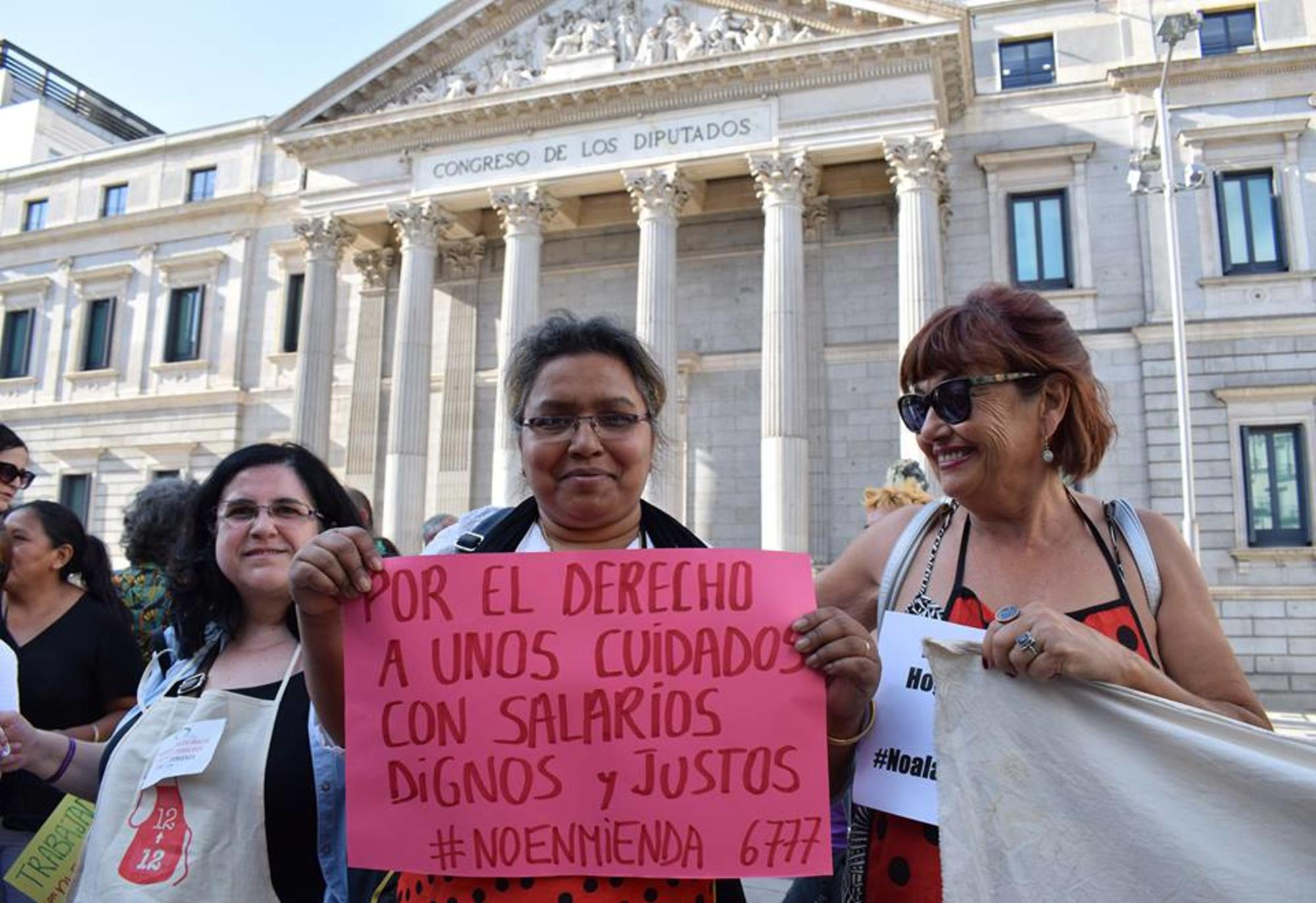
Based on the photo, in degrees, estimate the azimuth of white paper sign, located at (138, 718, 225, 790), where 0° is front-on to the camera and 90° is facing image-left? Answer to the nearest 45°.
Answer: approximately 0°

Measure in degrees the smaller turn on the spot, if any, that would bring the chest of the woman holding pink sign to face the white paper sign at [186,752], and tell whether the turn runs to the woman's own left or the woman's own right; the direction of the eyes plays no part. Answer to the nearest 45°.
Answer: approximately 90° to the woman's own right

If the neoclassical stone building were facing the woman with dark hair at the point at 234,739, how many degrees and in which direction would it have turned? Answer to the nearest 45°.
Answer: approximately 45° to its left

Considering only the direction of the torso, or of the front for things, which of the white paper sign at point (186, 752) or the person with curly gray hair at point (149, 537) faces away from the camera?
the person with curly gray hair

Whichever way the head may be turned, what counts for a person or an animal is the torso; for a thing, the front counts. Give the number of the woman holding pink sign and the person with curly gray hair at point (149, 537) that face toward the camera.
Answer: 1

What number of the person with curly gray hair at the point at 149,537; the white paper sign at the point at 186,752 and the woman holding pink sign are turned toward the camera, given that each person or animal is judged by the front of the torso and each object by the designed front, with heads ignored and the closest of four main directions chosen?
2

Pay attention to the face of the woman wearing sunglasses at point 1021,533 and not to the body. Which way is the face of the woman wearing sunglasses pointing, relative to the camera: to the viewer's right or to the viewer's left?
to the viewer's left

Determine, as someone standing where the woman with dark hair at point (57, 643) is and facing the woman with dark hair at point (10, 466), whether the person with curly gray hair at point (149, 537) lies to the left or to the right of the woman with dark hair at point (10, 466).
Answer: right

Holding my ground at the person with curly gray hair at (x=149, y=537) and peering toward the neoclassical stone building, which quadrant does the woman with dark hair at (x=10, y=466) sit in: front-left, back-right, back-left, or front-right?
back-left

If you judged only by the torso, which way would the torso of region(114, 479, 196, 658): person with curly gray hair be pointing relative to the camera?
away from the camera

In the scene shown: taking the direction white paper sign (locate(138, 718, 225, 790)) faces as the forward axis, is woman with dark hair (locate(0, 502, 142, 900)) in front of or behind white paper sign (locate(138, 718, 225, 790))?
behind
